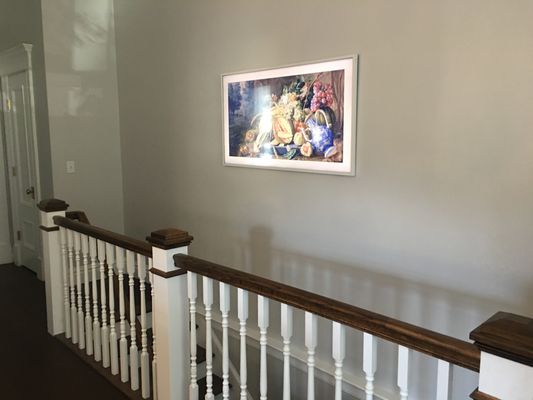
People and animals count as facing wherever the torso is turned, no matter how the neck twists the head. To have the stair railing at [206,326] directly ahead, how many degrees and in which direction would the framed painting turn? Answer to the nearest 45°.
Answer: approximately 45° to its left

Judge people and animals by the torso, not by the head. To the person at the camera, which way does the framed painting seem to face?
facing the viewer and to the left of the viewer

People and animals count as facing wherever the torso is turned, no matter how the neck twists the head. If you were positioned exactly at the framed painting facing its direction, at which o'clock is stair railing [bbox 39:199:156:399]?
The stair railing is roughly at 1 o'clock from the framed painting.

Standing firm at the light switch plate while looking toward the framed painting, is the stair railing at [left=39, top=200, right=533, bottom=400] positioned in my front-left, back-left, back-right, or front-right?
front-right

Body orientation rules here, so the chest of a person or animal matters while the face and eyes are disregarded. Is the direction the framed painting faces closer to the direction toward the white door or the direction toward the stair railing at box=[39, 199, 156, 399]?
the stair railing

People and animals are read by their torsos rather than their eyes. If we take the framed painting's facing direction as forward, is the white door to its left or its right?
on its right

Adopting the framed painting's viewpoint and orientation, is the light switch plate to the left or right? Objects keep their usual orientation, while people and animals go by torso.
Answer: on its right

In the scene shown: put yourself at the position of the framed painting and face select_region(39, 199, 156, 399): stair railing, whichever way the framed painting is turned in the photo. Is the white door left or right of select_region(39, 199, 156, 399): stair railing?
right
